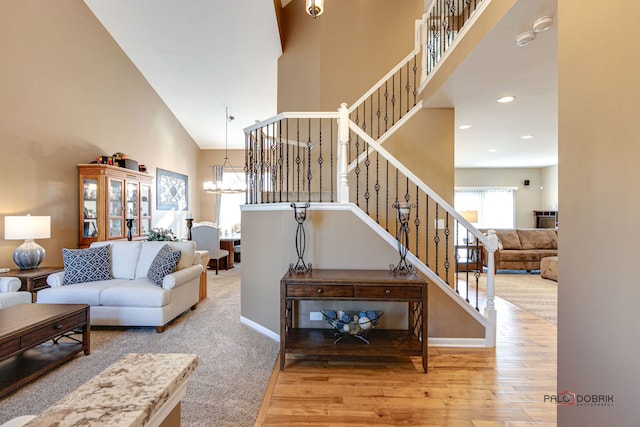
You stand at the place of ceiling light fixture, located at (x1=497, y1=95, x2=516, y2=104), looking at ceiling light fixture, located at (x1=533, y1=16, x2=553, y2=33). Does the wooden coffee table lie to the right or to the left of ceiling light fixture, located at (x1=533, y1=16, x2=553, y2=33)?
right

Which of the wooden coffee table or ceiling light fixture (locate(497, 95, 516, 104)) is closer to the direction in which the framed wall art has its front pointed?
the ceiling light fixture

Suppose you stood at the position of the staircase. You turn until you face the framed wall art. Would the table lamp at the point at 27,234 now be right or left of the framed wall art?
left

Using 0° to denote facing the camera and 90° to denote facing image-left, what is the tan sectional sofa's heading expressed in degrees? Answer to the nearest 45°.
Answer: approximately 0°

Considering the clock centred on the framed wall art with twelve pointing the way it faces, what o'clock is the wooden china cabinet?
The wooden china cabinet is roughly at 2 o'clock from the framed wall art.

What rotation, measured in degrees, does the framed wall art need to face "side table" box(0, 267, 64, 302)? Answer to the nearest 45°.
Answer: approximately 45° to its right

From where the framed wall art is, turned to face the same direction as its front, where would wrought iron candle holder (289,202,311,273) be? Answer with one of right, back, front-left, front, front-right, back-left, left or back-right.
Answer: front-right

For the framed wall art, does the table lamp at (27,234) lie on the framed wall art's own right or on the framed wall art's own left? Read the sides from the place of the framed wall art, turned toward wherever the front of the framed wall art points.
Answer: on the framed wall art's own right

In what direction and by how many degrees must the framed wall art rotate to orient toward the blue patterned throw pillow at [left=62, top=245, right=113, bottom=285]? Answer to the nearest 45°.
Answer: approximately 45° to its right
